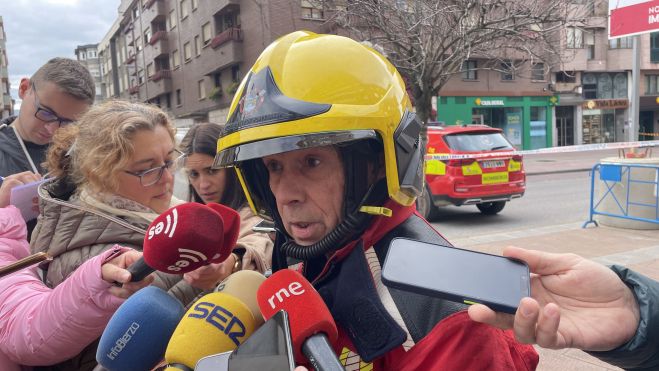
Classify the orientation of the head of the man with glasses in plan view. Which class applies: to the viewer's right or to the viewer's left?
to the viewer's right

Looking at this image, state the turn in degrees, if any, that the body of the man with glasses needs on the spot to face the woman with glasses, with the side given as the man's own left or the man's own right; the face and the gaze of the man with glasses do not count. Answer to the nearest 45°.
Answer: approximately 45° to the man's own right

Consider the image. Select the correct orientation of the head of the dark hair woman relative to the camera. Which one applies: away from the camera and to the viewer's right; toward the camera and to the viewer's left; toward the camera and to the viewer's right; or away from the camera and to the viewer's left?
toward the camera and to the viewer's right

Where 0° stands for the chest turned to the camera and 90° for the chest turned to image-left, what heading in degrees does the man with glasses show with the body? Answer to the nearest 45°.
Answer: approximately 315°

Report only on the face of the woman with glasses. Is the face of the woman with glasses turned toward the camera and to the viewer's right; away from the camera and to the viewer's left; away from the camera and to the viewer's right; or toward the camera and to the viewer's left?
toward the camera and to the viewer's right

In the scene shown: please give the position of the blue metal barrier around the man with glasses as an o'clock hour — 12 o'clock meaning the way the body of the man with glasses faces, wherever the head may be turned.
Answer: The blue metal barrier is roughly at 10 o'clock from the man with glasses.
